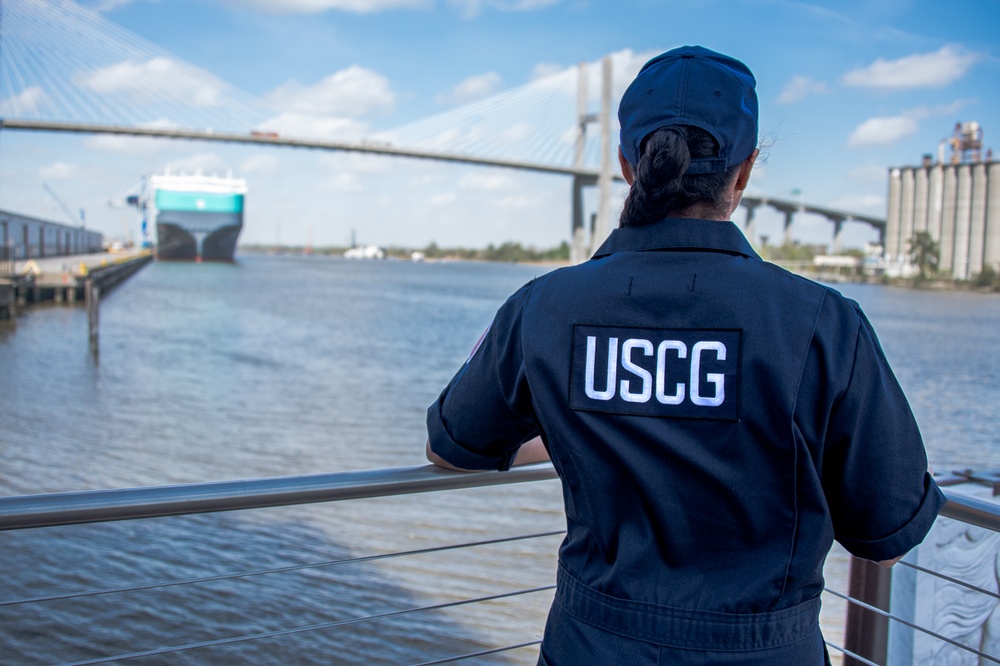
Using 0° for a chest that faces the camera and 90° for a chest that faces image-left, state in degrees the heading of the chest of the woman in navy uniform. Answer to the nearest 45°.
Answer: approximately 180°

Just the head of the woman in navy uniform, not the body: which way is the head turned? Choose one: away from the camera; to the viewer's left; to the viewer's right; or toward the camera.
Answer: away from the camera
